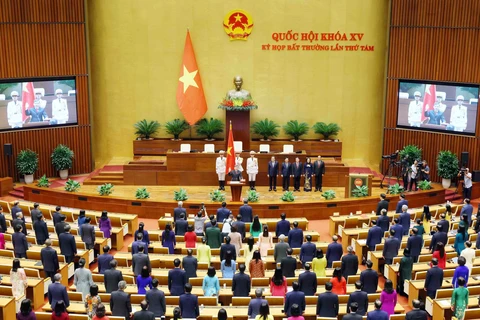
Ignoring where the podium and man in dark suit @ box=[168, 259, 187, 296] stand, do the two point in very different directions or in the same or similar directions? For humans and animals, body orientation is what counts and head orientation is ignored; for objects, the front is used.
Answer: very different directions

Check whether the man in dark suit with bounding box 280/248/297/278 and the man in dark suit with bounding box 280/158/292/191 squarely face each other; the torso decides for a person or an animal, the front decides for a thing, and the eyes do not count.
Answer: yes

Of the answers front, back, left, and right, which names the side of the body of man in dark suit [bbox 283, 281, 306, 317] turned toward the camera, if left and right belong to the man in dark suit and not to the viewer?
back

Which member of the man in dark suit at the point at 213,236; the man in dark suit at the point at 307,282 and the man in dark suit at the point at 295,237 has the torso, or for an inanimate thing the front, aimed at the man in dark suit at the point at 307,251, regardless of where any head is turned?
the man in dark suit at the point at 307,282

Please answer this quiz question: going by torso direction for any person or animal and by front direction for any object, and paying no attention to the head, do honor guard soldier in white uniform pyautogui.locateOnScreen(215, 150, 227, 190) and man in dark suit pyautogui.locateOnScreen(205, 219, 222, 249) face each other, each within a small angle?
yes

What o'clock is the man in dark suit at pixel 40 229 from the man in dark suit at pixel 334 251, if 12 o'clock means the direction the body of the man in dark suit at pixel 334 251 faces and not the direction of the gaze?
the man in dark suit at pixel 40 229 is roughly at 9 o'clock from the man in dark suit at pixel 334 251.

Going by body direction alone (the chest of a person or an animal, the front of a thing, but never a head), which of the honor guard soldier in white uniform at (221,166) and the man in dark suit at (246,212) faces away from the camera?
the man in dark suit

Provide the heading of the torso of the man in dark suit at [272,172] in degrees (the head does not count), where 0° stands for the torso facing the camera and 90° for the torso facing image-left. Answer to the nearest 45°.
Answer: approximately 0°

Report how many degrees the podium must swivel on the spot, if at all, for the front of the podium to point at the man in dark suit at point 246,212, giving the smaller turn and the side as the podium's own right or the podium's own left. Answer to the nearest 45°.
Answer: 0° — it already faces them

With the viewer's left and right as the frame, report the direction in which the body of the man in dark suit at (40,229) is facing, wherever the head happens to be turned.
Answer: facing away from the viewer and to the right of the viewer

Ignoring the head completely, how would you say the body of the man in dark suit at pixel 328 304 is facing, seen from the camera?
away from the camera

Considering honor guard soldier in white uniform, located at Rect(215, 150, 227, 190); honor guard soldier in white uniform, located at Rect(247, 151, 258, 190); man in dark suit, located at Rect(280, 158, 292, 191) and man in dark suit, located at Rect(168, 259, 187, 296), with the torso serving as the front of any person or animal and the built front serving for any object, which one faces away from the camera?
man in dark suit, located at Rect(168, 259, 187, 296)

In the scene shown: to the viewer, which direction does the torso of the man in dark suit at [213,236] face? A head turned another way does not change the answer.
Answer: away from the camera

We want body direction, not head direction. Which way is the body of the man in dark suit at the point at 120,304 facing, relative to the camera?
away from the camera
